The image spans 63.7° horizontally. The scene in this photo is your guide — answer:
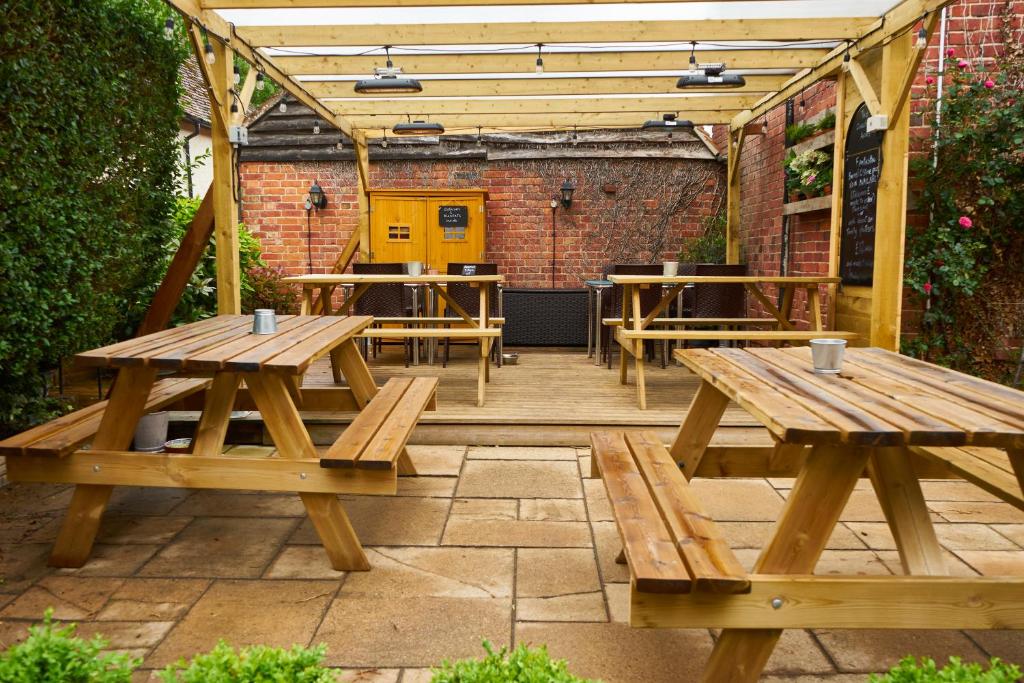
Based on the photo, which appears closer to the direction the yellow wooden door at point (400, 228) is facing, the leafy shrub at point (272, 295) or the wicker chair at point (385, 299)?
the wicker chair

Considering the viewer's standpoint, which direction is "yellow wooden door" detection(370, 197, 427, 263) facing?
facing the viewer

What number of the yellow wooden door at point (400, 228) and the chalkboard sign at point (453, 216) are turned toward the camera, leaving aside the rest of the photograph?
2

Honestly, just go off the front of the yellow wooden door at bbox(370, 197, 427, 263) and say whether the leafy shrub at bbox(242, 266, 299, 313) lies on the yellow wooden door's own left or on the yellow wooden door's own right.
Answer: on the yellow wooden door's own right

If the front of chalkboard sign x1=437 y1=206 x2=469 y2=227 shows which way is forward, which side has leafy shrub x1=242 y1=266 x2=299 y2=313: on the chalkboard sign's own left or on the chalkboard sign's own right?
on the chalkboard sign's own right

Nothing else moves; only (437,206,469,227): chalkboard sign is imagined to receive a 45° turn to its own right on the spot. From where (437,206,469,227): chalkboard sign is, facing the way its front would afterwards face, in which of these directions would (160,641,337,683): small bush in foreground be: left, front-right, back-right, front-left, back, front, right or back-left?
front-left

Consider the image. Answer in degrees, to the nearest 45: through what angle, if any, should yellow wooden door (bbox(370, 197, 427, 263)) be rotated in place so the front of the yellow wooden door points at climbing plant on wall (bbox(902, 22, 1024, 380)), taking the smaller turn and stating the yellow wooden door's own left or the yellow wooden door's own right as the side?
approximately 45° to the yellow wooden door's own left

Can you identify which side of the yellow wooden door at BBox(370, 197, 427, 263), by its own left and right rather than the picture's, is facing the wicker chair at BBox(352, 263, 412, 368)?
front

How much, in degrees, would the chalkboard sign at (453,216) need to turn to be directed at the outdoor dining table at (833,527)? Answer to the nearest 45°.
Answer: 0° — it already faces it

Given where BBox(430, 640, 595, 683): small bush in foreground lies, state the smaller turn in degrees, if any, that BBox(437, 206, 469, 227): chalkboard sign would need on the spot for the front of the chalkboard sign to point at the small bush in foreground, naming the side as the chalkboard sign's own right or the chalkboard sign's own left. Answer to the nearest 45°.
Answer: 0° — it already faces it

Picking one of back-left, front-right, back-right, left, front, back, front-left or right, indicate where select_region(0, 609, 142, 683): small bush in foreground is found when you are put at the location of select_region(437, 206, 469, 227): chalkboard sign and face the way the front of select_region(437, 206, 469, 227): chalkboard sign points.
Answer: front

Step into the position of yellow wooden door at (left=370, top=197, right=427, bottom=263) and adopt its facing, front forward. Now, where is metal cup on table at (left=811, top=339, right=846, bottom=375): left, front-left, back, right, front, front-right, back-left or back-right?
front

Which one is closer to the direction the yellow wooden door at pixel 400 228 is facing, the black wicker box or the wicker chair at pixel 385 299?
the wicker chair

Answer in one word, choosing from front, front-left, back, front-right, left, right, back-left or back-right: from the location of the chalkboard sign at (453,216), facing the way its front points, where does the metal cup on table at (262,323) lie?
front
